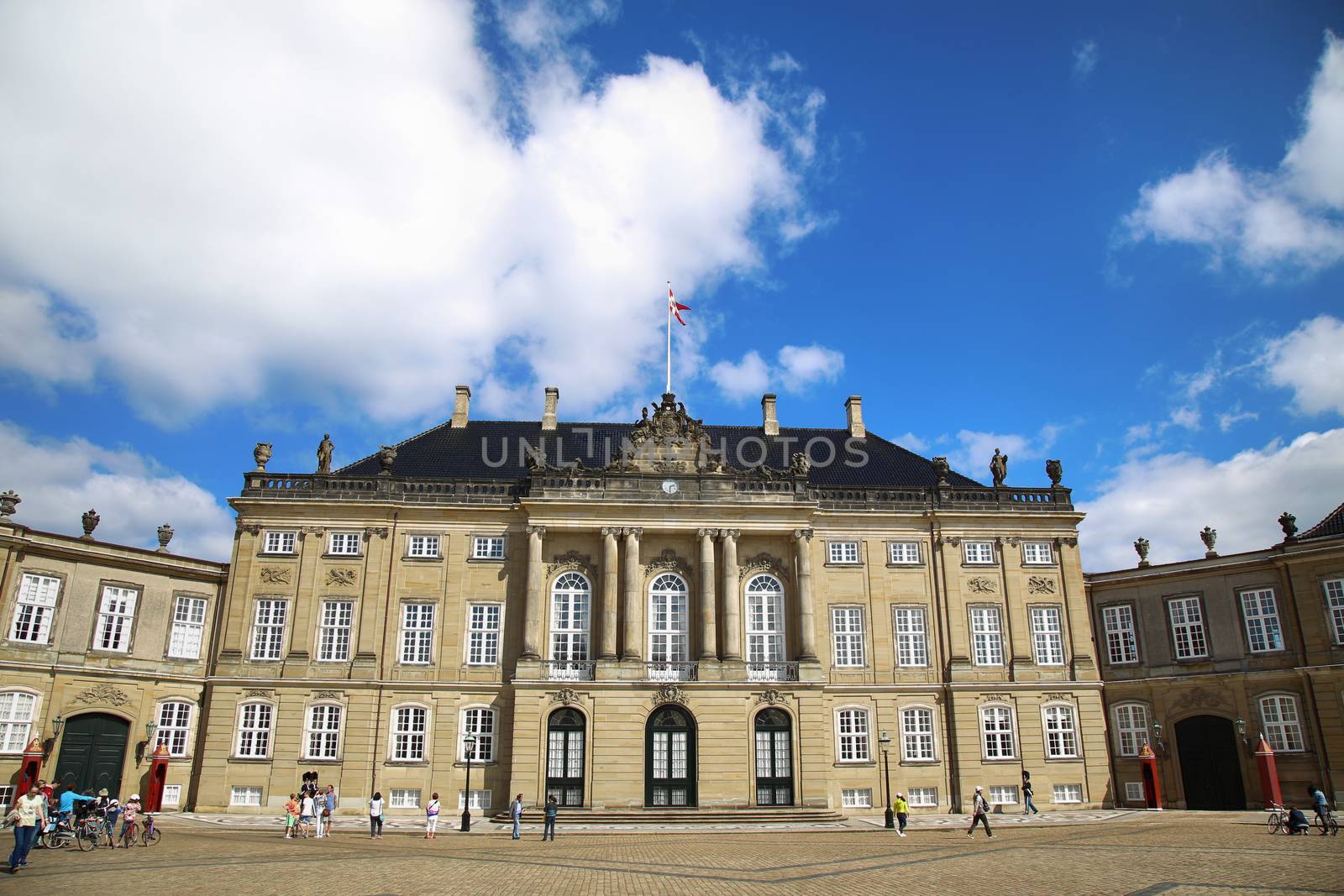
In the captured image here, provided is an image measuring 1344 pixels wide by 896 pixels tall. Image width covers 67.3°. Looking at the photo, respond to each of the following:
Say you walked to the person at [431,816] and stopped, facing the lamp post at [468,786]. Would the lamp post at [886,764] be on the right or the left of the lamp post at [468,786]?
right

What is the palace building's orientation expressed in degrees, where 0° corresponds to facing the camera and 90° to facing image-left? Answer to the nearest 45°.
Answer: approximately 0°

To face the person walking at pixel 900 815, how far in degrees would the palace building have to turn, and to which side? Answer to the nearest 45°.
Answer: approximately 45° to its left

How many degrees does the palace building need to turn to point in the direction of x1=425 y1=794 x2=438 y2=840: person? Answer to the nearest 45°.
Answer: approximately 45° to its right

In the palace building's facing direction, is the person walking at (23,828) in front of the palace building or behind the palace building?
in front

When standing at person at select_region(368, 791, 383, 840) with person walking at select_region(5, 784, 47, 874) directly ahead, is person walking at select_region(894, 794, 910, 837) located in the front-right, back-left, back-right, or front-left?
back-left
